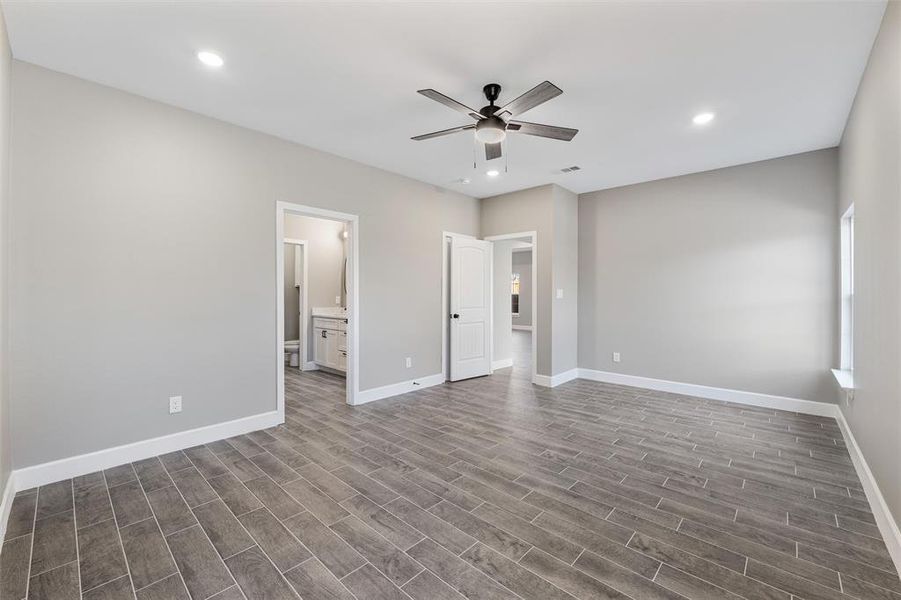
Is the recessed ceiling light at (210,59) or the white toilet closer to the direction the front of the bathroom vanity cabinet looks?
the recessed ceiling light

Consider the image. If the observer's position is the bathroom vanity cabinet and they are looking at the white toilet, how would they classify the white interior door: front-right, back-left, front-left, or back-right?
back-right

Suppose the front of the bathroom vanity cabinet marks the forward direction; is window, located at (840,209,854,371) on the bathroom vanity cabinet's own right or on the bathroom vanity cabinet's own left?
on the bathroom vanity cabinet's own left

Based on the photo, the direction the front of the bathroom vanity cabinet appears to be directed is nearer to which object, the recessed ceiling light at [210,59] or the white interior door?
the recessed ceiling light

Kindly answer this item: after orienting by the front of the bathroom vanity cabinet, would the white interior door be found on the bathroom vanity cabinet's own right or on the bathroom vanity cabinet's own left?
on the bathroom vanity cabinet's own left

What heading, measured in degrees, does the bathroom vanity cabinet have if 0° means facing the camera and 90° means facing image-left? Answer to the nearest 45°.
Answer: approximately 45°

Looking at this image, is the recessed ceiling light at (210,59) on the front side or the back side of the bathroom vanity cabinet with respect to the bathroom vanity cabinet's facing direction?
on the front side

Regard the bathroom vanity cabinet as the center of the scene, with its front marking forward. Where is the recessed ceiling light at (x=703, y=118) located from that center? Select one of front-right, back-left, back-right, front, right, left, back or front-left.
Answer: left

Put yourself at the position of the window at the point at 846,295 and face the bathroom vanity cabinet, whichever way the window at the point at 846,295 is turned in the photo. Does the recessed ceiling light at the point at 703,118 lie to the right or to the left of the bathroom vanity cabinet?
left

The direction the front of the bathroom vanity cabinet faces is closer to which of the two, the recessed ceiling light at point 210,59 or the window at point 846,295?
the recessed ceiling light
